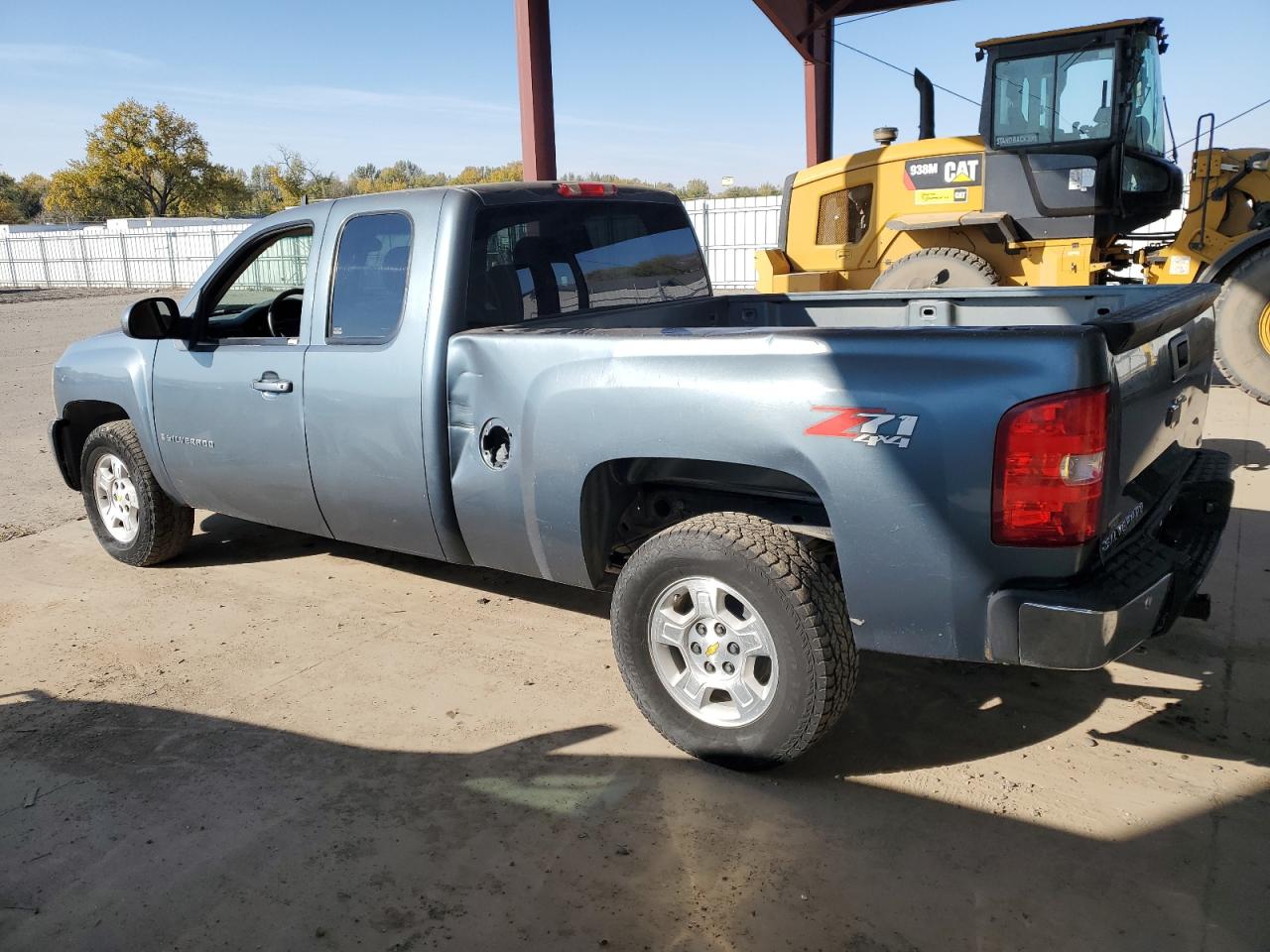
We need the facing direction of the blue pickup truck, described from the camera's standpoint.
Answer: facing away from the viewer and to the left of the viewer

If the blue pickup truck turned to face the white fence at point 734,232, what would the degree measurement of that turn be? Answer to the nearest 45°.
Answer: approximately 45° to its right

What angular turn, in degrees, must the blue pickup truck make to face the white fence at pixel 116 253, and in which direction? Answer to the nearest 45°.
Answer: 0° — it already faces it

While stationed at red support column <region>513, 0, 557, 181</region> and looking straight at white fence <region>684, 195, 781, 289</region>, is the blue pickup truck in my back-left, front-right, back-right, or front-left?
back-right

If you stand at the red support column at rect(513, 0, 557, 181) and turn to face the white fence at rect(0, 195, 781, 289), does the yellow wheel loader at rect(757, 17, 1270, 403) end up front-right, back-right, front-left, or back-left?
back-right

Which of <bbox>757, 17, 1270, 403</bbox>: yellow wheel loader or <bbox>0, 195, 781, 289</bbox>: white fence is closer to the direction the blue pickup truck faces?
the white fence

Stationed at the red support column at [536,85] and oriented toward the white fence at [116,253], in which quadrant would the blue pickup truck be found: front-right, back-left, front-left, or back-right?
back-left

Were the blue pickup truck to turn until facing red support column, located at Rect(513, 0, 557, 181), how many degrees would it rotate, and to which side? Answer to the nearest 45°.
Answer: approximately 45° to its right

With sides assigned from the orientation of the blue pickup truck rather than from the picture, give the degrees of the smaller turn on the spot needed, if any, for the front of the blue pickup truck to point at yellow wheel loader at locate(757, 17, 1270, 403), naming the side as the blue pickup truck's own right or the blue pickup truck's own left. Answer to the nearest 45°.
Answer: approximately 90° to the blue pickup truck's own right
